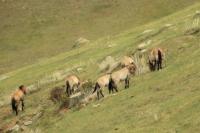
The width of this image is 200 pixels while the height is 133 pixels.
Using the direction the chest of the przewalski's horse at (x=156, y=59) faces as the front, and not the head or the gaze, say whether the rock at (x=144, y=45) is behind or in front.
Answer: in front

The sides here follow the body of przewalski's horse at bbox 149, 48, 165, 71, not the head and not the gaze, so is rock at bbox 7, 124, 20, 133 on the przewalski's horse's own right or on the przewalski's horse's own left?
on the przewalski's horse's own left

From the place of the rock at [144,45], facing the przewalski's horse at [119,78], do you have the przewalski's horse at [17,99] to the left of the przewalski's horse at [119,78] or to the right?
right

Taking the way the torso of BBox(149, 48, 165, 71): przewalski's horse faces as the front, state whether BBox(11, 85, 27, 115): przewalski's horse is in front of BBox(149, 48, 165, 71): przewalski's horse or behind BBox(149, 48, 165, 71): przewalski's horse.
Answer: in front

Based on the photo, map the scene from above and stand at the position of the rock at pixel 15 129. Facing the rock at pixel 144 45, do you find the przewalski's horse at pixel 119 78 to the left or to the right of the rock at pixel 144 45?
right

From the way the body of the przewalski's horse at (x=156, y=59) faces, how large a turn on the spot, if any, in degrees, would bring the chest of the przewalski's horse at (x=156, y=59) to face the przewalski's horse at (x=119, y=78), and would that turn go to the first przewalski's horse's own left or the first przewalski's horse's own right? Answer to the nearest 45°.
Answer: approximately 90° to the first przewalski's horse's own left

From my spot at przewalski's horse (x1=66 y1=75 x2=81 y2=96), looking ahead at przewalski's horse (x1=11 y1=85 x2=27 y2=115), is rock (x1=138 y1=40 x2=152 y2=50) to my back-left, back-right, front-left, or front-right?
back-right
